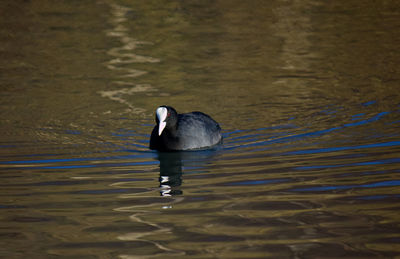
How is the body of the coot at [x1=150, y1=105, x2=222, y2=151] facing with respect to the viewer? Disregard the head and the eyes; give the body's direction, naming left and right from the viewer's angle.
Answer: facing the viewer and to the left of the viewer
